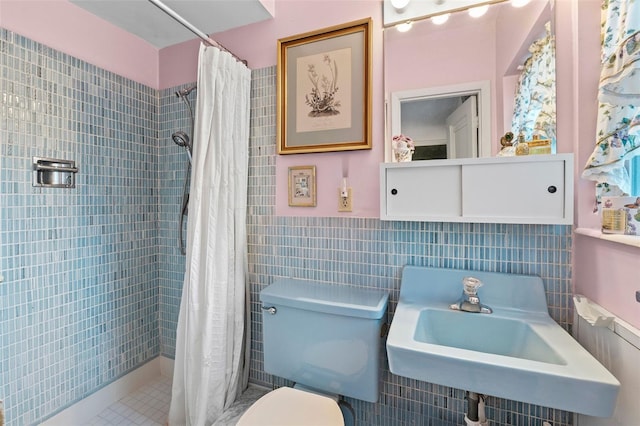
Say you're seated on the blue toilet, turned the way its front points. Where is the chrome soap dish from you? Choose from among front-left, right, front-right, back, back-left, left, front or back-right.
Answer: front-right

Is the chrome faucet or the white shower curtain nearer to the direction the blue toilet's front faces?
the white shower curtain

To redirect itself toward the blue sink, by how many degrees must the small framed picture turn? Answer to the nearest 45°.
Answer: approximately 45° to its left

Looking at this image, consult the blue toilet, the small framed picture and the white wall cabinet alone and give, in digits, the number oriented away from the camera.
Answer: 0

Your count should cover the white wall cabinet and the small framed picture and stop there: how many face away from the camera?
0

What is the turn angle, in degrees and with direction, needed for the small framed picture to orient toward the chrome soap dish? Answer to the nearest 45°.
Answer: approximately 90° to its right

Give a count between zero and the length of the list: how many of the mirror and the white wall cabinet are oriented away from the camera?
0

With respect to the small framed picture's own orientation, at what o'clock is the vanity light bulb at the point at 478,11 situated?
The vanity light bulb is roughly at 10 o'clock from the small framed picture.

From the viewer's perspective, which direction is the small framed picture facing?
toward the camera
